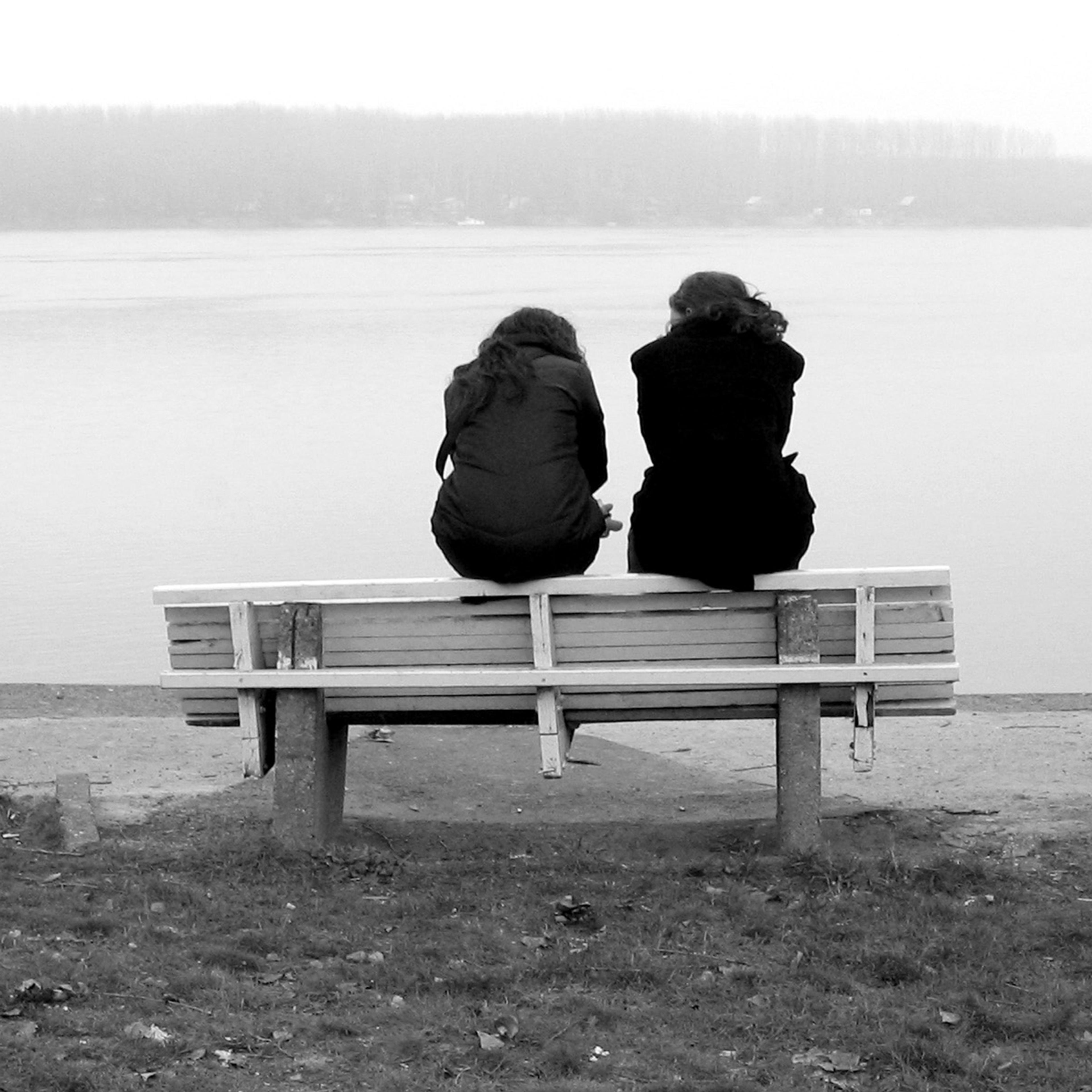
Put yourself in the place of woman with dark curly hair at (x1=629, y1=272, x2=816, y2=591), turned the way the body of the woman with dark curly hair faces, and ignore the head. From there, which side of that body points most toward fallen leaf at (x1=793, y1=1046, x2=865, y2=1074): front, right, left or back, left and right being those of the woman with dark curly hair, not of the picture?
back

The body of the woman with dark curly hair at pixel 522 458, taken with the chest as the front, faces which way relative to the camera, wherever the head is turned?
away from the camera

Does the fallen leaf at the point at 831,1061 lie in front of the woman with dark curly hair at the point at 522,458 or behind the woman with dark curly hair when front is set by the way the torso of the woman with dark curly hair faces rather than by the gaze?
behind

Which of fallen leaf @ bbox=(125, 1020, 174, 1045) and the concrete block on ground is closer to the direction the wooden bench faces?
the concrete block on ground

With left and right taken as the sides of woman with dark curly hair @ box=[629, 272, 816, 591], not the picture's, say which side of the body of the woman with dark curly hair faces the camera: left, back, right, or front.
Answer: back

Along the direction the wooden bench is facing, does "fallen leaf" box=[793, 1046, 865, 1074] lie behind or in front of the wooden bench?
behind

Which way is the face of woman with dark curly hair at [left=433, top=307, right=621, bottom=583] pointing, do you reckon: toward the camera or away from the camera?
away from the camera

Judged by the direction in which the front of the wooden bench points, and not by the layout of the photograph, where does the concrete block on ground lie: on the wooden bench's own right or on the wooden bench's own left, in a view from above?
on the wooden bench's own left

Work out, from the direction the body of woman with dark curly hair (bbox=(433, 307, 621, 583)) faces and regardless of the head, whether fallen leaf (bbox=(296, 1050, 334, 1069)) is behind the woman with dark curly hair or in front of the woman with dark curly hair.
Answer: behind

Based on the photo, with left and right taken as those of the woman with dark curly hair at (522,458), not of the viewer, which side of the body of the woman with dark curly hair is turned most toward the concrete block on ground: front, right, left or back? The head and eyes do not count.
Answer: left

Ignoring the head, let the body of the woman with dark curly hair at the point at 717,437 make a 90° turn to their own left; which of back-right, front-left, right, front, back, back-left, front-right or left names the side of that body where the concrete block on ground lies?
front

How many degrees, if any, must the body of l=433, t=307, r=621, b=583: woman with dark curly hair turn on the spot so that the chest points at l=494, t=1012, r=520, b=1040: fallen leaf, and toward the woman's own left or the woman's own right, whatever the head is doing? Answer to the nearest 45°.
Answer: approximately 180°

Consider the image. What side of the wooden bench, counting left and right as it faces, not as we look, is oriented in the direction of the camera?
back
